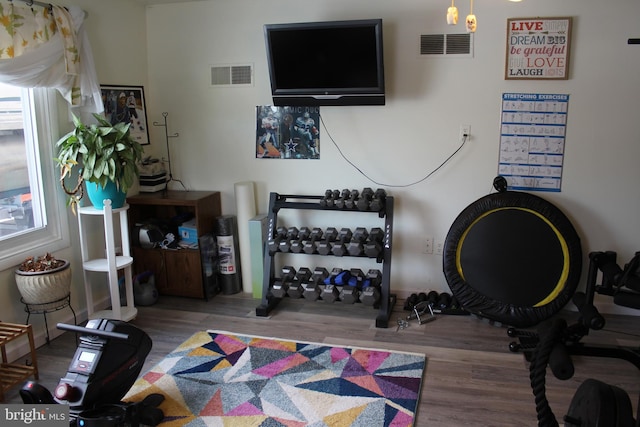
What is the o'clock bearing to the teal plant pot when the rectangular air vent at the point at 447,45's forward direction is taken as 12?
The teal plant pot is roughly at 2 o'clock from the rectangular air vent.

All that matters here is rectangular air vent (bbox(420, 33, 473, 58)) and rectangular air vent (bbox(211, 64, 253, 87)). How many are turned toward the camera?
2

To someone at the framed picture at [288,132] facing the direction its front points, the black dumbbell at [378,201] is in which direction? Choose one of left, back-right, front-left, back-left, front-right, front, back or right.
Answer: front-left

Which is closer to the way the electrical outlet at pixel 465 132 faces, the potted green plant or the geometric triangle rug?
the geometric triangle rug

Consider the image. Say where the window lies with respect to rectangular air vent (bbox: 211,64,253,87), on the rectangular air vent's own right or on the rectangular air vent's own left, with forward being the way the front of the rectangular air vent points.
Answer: on the rectangular air vent's own right

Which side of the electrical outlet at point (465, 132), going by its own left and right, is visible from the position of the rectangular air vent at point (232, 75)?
right

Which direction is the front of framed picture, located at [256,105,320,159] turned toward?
toward the camera

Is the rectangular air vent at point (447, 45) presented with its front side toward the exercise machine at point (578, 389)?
yes

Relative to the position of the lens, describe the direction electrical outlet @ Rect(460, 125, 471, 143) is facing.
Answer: facing the viewer
